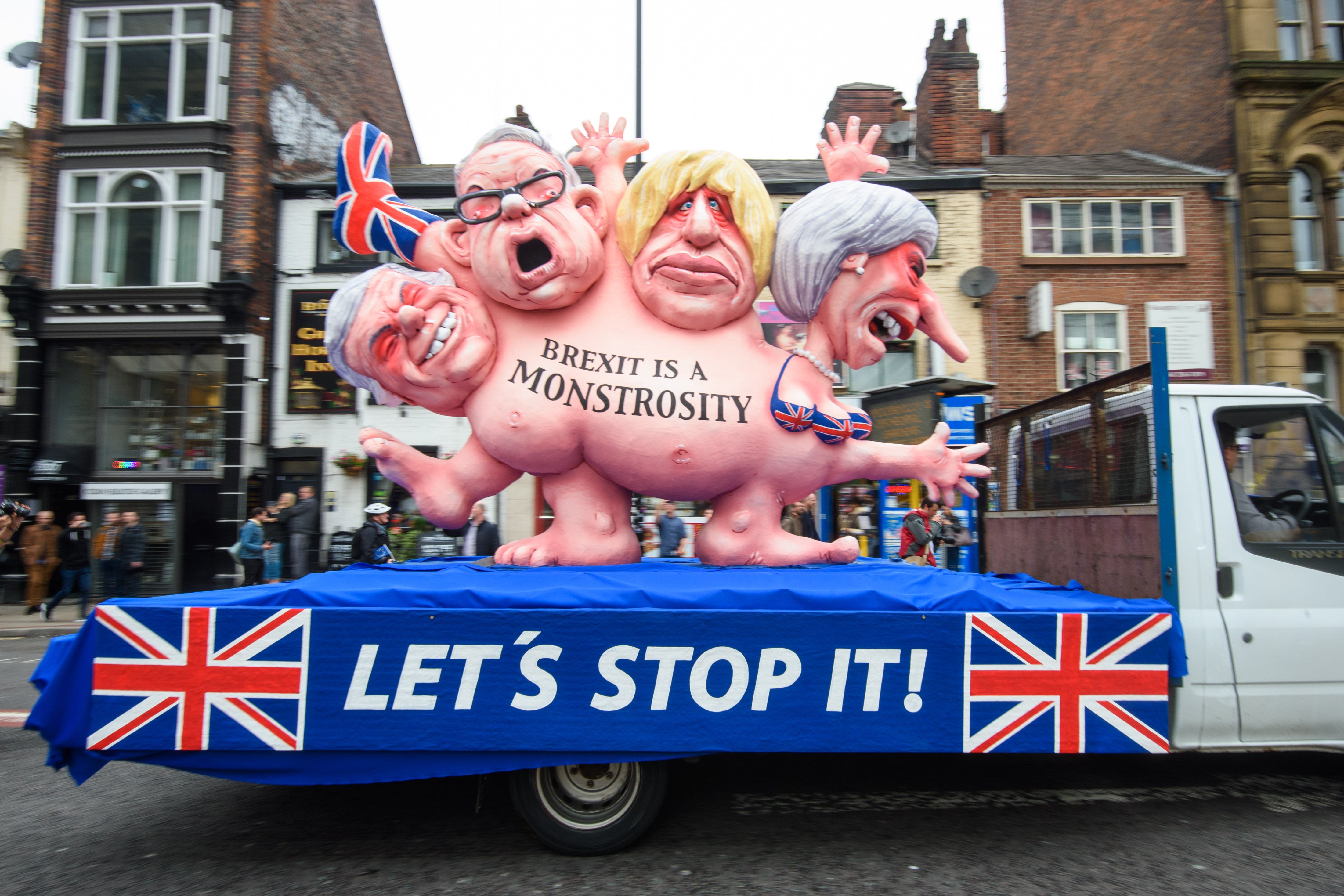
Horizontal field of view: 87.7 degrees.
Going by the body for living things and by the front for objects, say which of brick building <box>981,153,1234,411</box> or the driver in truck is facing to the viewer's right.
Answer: the driver in truck

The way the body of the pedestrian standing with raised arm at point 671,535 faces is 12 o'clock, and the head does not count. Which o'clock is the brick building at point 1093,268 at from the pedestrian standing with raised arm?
The brick building is roughly at 8 o'clock from the pedestrian standing with raised arm.

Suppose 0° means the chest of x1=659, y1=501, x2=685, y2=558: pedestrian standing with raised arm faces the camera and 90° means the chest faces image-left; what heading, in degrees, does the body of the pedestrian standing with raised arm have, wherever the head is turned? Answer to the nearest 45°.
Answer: approximately 0°

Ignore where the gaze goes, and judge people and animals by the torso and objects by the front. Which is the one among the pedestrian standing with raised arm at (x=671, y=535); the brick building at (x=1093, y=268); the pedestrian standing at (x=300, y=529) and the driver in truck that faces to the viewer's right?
the driver in truck

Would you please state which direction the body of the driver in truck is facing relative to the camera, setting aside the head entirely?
to the viewer's right

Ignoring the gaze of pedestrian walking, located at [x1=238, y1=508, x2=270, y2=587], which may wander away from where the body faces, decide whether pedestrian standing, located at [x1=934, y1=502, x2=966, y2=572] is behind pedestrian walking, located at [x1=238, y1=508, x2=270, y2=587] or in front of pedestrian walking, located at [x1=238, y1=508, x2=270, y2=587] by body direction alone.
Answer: in front

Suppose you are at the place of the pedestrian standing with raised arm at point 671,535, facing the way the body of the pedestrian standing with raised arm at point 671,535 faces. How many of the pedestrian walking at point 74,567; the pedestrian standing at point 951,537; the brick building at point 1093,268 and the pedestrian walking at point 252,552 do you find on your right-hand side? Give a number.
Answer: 2

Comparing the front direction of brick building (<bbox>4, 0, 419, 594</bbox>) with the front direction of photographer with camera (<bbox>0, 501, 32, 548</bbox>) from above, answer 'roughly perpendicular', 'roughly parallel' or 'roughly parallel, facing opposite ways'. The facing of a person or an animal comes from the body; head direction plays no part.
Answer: roughly perpendicular

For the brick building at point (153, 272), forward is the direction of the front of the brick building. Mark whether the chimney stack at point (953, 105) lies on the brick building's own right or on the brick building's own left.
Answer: on the brick building's own left

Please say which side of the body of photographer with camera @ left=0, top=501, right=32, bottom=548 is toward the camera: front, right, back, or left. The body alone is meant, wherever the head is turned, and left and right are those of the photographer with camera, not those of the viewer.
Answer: right
